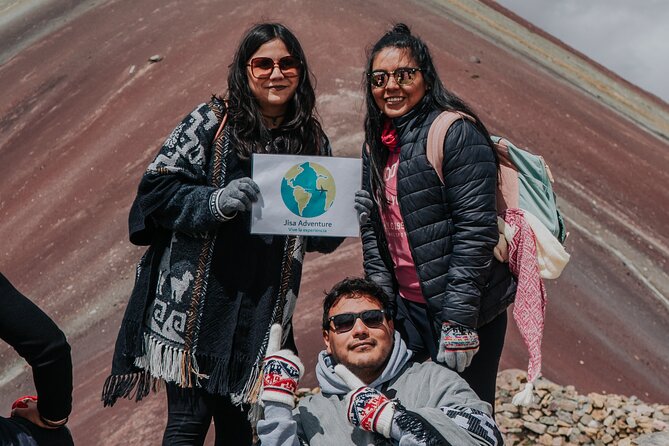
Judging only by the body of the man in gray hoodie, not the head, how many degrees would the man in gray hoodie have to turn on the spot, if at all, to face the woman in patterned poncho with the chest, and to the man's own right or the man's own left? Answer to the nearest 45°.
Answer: approximately 90° to the man's own right

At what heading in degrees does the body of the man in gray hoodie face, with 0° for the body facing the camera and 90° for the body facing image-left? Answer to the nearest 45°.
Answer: approximately 0°

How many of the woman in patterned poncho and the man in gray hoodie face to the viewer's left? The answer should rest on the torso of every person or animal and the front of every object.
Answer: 0

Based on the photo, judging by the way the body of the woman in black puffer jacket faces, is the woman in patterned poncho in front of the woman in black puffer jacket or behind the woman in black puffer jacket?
in front

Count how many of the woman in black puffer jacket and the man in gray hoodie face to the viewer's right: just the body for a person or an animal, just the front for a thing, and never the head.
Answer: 0

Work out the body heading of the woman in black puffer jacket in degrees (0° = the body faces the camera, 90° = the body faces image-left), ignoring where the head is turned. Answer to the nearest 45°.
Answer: approximately 45°
